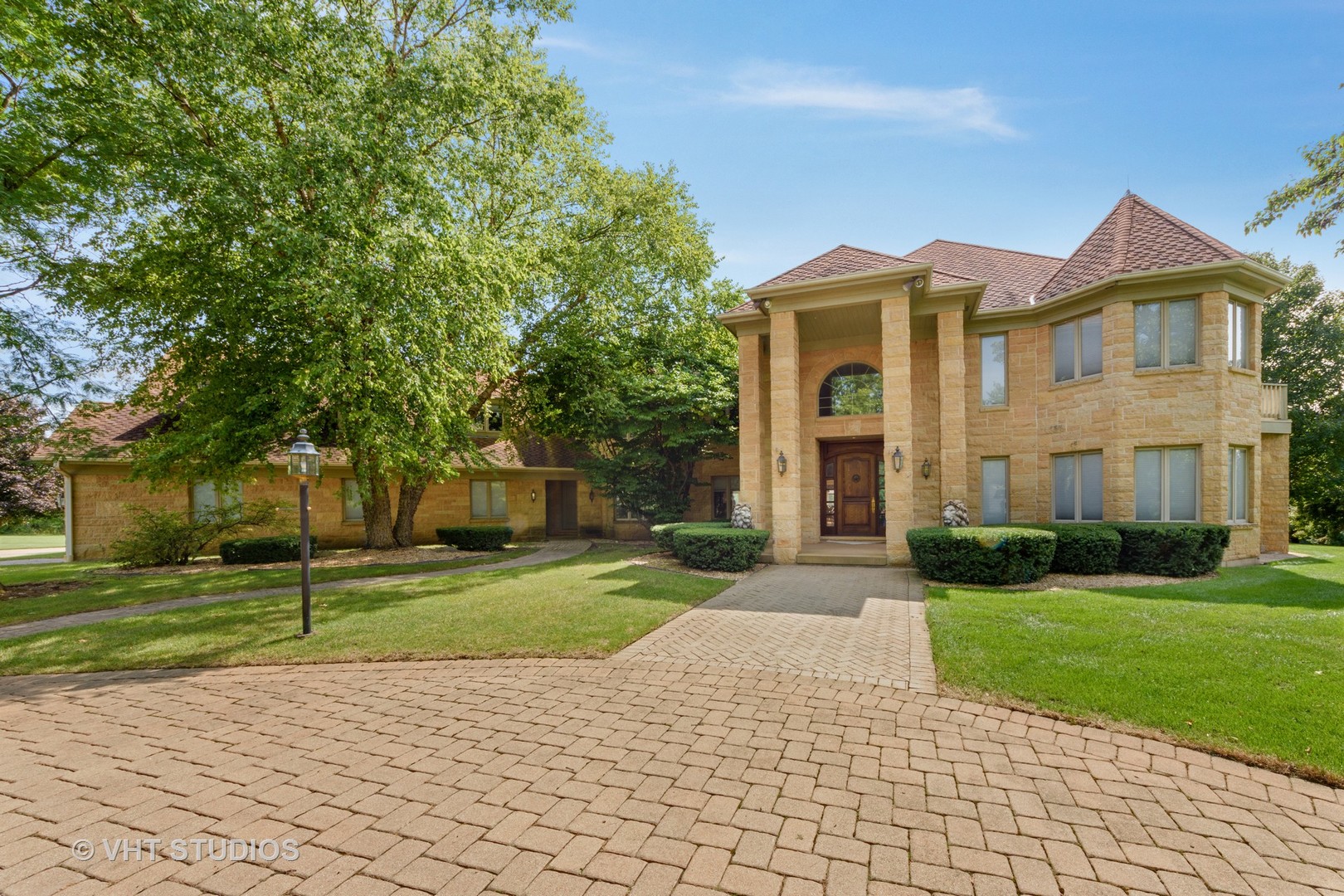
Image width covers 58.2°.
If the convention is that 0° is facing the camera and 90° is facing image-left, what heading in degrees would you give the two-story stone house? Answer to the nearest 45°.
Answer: approximately 0°

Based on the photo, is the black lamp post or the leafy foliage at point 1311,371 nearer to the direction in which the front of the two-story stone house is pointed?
the black lamp post

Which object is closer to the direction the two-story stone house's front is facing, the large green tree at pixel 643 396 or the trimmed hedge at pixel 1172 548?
the trimmed hedge

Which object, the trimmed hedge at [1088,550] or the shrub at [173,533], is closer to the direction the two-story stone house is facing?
the trimmed hedge

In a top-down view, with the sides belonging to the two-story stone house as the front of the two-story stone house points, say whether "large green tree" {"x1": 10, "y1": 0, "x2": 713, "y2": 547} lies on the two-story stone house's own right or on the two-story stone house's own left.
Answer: on the two-story stone house's own right
